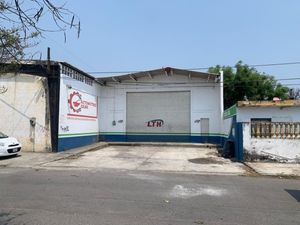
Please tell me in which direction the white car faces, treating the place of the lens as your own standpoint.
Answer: facing the viewer and to the right of the viewer

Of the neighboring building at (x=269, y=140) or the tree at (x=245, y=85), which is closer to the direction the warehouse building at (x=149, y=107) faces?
the neighboring building

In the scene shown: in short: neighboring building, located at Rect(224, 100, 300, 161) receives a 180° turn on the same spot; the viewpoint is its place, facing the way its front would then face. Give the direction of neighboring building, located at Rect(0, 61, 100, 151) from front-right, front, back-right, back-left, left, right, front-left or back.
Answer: left

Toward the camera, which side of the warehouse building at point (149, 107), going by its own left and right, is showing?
front

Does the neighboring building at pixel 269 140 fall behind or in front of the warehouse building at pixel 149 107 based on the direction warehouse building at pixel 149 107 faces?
in front

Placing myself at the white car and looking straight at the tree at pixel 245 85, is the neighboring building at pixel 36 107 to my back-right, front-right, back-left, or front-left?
front-left

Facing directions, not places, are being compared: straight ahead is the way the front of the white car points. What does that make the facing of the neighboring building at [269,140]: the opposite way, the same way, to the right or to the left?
to the right

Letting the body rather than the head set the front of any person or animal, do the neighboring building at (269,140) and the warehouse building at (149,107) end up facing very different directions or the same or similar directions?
same or similar directions

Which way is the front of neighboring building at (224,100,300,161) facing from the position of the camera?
facing the viewer

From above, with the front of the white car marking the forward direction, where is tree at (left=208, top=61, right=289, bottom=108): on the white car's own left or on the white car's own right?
on the white car's own left

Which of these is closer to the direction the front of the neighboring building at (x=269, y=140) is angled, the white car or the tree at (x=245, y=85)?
the white car

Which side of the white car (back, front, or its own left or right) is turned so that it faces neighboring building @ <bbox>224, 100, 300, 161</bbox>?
front

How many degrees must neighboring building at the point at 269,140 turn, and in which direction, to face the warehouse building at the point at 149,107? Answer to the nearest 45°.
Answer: approximately 135° to its right

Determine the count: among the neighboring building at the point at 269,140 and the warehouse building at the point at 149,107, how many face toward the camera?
2
